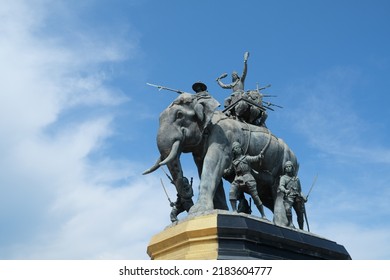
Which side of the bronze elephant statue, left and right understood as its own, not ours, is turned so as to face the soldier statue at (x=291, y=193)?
back

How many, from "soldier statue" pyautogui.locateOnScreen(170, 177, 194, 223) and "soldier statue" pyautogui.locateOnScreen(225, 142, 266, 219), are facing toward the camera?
1

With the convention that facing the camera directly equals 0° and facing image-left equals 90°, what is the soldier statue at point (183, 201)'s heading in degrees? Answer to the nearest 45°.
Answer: approximately 90°

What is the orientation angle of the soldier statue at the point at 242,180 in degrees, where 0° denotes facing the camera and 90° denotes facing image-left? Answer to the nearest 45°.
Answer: approximately 0°

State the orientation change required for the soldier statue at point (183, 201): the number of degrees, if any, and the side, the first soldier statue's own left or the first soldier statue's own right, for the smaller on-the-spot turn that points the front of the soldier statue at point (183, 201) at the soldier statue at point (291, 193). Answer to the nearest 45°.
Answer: approximately 180°

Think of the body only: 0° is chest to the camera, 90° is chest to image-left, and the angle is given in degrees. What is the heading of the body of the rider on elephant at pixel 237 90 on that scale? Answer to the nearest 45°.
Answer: approximately 45°

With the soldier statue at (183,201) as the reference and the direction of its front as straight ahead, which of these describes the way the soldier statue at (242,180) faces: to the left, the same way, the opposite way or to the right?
to the left

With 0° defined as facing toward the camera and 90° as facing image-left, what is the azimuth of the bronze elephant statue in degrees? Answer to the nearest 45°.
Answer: approximately 45°
